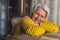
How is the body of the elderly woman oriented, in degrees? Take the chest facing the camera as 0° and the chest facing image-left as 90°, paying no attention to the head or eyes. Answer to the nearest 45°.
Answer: approximately 0°
